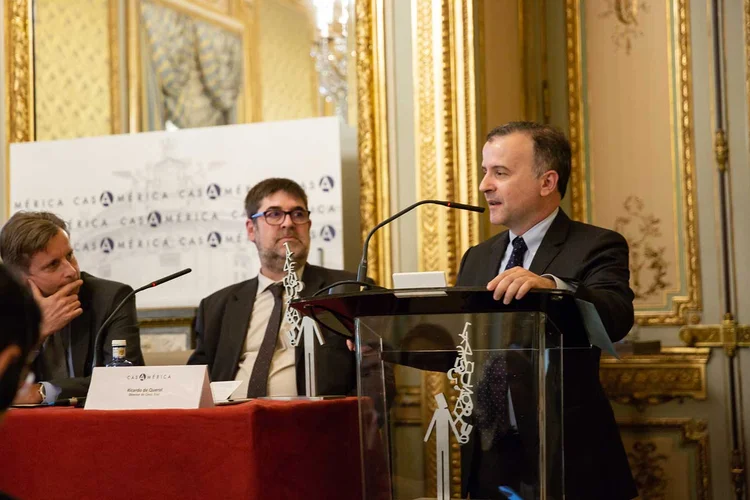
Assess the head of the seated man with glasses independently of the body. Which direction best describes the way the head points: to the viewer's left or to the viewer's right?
to the viewer's right

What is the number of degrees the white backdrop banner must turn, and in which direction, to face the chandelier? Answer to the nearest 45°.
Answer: approximately 135° to its left

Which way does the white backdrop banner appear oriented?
toward the camera

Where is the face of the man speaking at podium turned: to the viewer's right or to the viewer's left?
to the viewer's left

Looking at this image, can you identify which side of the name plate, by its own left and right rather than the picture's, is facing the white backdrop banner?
back

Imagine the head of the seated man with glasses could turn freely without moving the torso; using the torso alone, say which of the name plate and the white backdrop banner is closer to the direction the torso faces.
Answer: the name plate

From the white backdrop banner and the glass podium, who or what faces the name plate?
the white backdrop banner

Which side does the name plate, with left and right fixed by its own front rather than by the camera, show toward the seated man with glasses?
back

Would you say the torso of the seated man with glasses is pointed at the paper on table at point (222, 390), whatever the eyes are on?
yes

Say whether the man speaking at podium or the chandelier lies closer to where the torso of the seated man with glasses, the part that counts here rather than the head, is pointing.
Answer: the man speaking at podium

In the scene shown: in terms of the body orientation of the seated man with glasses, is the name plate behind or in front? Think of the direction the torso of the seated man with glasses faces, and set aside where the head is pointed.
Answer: in front

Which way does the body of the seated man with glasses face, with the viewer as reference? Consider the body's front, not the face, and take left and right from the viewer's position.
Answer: facing the viewer

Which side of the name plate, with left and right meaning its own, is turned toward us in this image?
front

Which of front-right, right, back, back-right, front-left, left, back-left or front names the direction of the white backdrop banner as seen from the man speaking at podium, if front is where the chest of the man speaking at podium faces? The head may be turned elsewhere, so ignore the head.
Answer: right

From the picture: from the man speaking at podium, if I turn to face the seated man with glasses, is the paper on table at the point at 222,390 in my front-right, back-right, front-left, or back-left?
front-left

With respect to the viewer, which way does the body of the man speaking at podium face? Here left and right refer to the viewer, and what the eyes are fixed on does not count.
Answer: facing the viewer and to the left of the viewer

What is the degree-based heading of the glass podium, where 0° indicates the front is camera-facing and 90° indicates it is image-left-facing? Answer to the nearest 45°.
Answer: approximately 0°
